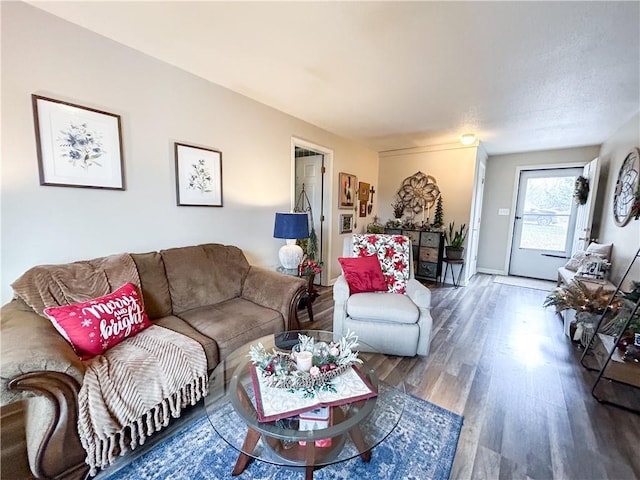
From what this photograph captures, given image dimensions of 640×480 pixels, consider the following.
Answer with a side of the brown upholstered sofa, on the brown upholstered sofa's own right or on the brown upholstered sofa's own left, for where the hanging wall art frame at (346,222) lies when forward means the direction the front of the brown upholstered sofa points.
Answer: on the brown upholstered sofa's own left

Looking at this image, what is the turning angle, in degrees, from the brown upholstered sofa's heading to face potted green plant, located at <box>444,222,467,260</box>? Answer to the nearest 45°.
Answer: approximately 45° to its left

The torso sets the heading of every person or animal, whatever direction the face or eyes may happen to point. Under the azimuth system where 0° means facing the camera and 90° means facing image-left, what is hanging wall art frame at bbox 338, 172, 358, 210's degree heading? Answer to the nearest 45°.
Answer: approximately 315°

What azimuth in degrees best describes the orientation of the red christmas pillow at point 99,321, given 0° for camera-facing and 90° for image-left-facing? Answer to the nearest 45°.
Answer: approximately 315°

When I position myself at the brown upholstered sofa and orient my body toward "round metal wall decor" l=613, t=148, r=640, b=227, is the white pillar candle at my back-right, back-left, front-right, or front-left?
front-right

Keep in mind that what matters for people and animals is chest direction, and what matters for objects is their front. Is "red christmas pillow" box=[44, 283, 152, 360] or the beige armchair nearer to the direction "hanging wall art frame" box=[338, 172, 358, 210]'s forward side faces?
the beige armchair

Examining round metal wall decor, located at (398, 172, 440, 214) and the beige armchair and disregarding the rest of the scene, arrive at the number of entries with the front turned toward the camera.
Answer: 2

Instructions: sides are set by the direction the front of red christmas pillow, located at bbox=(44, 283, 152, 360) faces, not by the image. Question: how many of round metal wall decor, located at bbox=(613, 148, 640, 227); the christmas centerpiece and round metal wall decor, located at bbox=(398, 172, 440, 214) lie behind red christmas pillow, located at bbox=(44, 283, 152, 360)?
0

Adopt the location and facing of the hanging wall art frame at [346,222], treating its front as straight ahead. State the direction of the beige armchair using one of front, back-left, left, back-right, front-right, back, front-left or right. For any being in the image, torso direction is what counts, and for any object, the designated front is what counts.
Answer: front-right

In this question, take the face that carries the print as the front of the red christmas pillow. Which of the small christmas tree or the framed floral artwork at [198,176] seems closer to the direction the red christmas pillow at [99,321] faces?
the small christmas tree

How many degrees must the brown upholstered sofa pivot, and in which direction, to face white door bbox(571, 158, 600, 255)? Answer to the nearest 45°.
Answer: approximately 45° to its left

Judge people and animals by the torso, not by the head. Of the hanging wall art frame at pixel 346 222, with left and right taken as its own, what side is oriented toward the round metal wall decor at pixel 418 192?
left

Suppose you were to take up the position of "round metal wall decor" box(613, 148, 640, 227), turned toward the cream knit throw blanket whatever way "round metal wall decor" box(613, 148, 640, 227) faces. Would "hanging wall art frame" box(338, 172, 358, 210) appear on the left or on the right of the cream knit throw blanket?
right

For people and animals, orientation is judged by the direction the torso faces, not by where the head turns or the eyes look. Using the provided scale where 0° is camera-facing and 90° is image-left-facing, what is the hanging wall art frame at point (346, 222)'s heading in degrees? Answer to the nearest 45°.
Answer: approximately 315°

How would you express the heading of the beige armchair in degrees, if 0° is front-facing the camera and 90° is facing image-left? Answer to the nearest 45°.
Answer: approximately 0°

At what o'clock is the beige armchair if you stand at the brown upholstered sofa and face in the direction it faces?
The beige armchair is roughly at 11 o'clock from the brown upholstered sofa.
